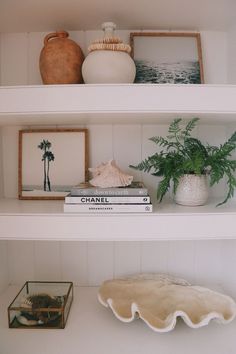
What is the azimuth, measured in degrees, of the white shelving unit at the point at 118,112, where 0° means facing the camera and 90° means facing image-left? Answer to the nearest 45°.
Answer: approximately 0°
